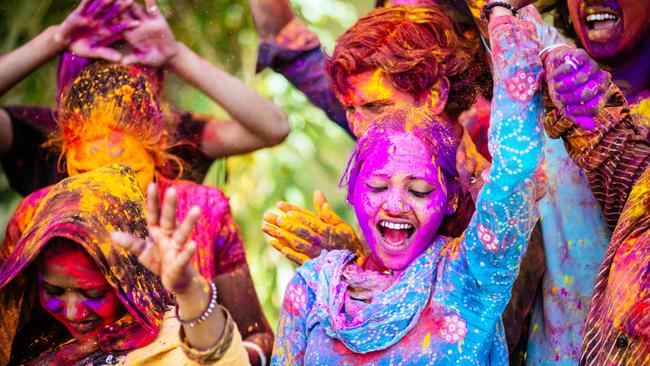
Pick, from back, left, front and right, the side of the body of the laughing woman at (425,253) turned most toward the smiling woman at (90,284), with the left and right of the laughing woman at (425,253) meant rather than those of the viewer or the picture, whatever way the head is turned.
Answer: right

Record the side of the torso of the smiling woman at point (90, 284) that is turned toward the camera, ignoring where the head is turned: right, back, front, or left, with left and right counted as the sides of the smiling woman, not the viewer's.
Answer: front

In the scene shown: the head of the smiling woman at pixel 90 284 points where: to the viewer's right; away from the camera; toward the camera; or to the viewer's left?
toward the camera

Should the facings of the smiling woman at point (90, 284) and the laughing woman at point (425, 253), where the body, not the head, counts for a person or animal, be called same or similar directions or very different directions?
same or similar directions

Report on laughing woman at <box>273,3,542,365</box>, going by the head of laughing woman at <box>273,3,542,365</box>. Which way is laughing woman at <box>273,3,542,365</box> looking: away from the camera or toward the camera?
toward the camera

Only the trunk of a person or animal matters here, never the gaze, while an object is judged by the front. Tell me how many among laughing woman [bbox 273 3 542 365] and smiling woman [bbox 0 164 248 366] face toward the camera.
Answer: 2

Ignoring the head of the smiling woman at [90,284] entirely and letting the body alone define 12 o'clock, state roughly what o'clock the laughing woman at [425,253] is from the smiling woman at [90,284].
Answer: the laughing woman at [425,253] is roughly at 10 o'clock from the smiling woman at [90,284].

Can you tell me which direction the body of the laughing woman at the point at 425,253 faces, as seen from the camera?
toward the camera
